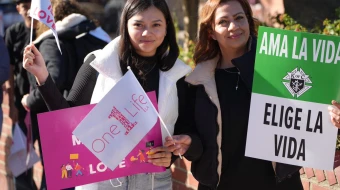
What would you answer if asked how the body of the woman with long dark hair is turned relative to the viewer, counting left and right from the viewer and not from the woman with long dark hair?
facing the viewer

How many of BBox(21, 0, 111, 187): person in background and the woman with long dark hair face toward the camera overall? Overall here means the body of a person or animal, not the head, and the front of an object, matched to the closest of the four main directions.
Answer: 1

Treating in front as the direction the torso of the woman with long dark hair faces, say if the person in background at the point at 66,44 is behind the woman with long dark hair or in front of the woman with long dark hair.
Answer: behind
